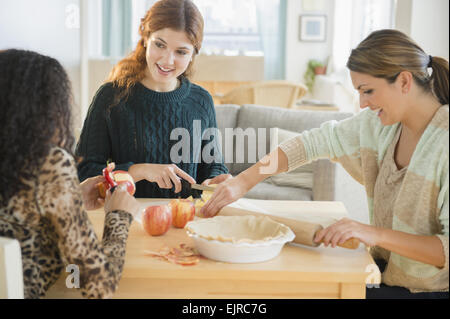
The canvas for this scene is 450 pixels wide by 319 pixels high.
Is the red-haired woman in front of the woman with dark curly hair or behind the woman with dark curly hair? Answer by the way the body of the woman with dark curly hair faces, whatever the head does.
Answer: in front

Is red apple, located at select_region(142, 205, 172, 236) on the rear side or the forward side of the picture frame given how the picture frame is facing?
on the forward side

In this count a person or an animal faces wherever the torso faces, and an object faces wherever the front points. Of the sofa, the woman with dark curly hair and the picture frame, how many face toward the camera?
2

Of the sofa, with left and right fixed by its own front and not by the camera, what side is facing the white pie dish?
front

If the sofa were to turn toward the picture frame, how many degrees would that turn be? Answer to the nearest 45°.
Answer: approximately 180°

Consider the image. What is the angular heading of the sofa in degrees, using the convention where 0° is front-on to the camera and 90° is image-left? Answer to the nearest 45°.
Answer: approximately 0°

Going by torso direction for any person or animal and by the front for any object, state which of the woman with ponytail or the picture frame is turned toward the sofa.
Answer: the picture frame

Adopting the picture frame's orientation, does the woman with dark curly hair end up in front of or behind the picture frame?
in front

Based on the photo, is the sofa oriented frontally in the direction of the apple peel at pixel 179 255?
yes

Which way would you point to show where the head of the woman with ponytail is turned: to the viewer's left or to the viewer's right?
to the viewer's left

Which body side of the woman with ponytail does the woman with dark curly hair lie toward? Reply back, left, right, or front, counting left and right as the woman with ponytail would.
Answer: front
